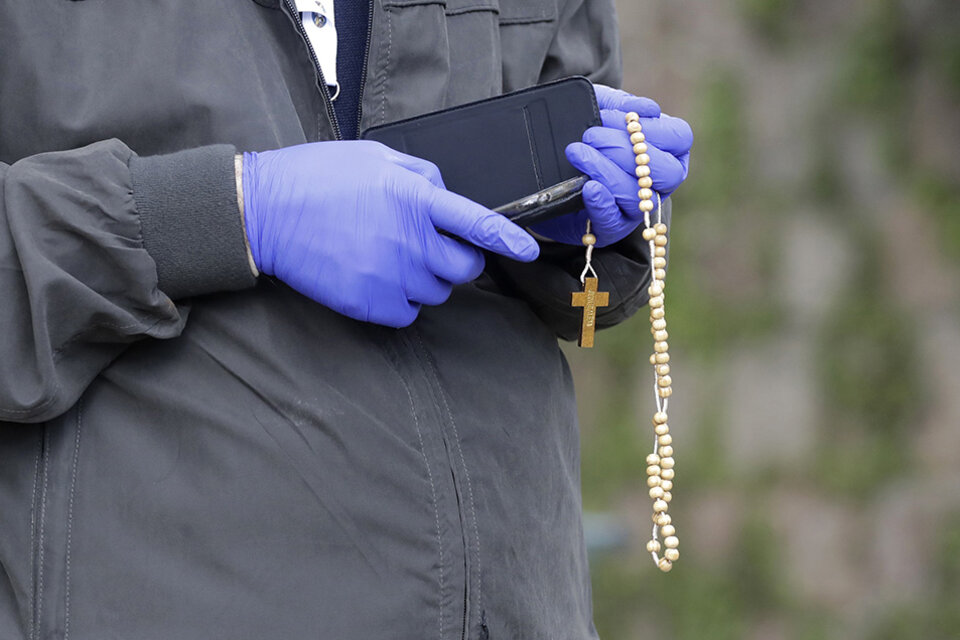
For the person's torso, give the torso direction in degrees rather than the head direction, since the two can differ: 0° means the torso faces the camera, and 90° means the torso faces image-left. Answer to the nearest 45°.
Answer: approximately 315°
